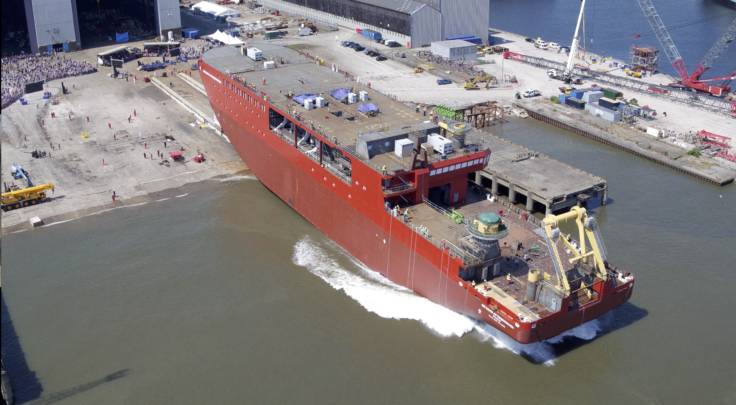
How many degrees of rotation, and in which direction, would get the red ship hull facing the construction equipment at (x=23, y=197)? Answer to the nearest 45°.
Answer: approximately 45° to its left

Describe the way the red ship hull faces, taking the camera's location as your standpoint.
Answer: facing away from the viewer and to the left of the viewer
